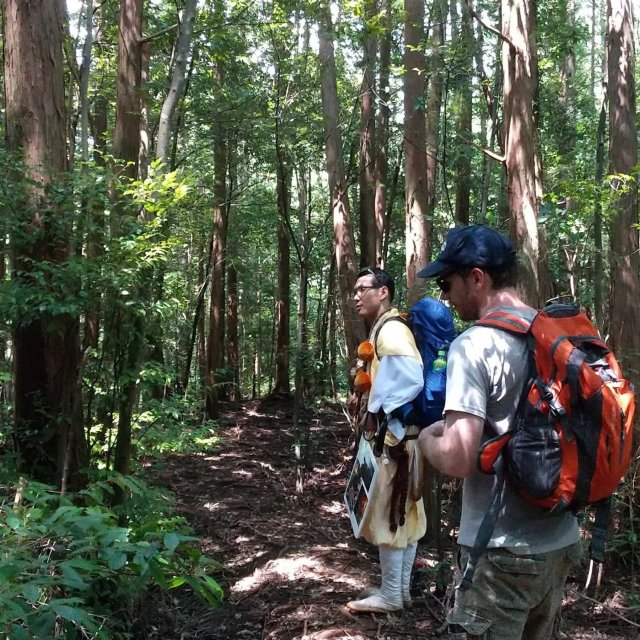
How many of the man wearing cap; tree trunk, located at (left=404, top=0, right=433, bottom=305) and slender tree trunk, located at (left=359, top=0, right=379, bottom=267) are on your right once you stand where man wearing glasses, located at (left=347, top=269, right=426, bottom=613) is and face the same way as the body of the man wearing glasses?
2

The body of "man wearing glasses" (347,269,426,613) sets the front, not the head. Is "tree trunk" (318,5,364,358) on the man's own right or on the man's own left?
on the man's own right

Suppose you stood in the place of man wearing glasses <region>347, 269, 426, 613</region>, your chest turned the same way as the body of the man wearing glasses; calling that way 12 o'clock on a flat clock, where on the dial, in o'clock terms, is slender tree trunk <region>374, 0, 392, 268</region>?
The slender tree trunk is roughly at 3 o'clock from the man wearing glasses.

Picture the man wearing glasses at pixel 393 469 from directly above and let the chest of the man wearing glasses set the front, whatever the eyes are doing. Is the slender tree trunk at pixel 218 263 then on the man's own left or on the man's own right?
on the man's own right

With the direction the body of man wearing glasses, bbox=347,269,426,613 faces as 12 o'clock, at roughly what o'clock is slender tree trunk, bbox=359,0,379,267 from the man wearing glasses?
The slender tree trunk is roughly at 3 o'clock from the man wearing glasses.

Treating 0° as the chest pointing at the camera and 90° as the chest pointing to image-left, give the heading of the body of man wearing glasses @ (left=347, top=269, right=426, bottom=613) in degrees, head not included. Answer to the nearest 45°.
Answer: approximately 90°

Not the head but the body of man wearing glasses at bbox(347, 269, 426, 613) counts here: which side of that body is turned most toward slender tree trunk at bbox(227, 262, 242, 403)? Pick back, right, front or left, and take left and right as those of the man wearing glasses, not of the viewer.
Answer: right

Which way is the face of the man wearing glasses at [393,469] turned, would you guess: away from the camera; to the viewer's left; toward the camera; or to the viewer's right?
to the viewer's left

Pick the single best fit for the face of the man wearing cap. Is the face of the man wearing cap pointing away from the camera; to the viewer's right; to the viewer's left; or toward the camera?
to the viewer's left
